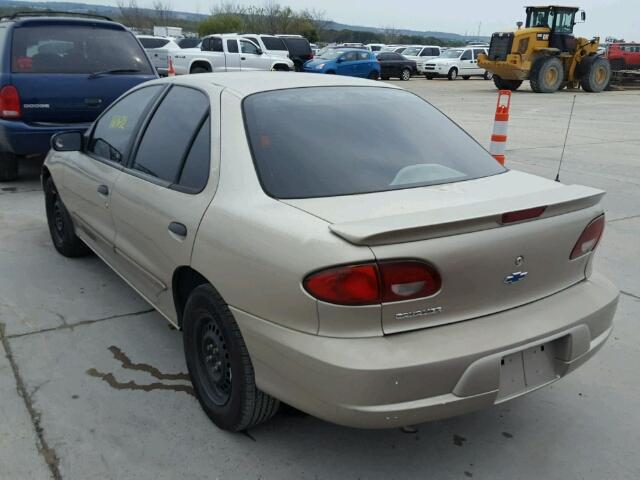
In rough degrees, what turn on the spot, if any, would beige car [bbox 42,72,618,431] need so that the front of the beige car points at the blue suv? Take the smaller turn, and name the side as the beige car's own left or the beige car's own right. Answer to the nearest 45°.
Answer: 0° — it already faces it

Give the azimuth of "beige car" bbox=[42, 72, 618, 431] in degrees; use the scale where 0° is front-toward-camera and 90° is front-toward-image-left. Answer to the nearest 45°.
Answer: approximately 135°

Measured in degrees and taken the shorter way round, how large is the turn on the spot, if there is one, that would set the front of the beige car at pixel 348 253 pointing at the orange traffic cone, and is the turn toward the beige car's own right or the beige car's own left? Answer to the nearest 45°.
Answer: approximately 45° to the beige car's own right

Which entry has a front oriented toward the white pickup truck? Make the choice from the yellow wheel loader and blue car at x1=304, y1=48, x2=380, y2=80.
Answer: the blue car

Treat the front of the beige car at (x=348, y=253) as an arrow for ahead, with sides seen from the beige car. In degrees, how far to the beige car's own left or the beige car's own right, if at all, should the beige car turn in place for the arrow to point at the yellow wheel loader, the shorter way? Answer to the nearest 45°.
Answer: approximately 45° to the beige car's own right

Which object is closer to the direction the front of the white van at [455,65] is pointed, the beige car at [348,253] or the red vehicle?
the beige car

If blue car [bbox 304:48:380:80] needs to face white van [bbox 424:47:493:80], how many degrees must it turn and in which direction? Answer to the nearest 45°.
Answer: approximately 180°

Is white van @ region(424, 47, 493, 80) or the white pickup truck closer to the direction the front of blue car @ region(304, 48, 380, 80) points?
the white pickup truck

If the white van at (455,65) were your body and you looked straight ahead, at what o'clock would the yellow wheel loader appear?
The yellow wheel loader is roughly at 10 o'clock from the white van.
